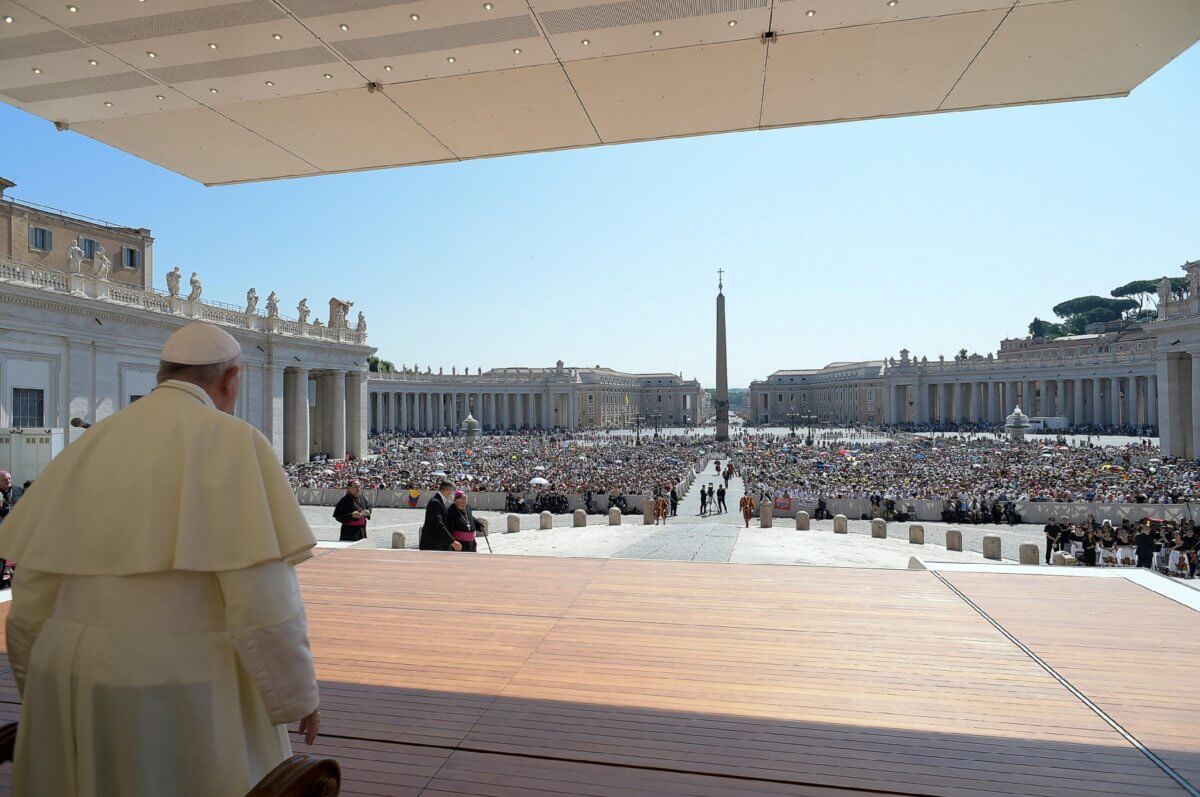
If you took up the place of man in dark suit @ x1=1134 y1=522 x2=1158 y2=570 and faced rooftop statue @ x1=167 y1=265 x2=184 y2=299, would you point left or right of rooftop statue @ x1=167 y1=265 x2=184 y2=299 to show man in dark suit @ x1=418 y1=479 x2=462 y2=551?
left

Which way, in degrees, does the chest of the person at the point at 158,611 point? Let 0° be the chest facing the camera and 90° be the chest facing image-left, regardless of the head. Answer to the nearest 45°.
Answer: approximately 225°

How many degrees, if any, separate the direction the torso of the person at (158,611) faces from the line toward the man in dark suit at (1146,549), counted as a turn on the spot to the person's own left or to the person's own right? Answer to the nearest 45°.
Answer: approximately 45° to the person's own right

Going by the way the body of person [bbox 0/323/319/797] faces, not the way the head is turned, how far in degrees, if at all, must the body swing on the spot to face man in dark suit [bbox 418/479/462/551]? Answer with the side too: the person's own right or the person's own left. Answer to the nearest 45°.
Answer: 0° — they already face them

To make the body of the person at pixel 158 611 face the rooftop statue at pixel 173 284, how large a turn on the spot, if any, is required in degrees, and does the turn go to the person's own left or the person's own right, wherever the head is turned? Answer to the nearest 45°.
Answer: approximately 45° to the person's own left
